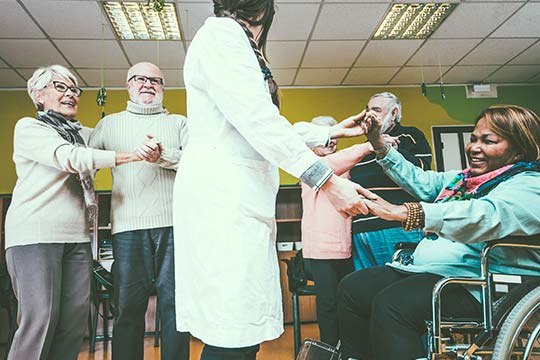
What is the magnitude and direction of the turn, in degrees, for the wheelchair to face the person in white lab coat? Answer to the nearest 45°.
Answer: approximately 45° to its left

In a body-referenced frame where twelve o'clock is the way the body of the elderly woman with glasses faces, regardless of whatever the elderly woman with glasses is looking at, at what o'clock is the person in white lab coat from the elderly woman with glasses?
The person in white lab coat is roughly at 1 o'clock from the elderly woman with glasses.

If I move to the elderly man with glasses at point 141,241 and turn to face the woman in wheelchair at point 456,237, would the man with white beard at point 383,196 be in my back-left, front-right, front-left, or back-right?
front-left

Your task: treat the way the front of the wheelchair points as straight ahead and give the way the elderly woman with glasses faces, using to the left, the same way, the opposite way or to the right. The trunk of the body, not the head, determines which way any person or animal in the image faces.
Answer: the opposite way

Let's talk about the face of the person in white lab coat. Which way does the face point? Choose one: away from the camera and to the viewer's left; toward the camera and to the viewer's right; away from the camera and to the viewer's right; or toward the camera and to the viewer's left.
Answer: away from the camera and to the viewer's right

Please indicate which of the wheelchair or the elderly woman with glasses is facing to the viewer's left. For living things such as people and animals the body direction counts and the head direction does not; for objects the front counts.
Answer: the wheelchair

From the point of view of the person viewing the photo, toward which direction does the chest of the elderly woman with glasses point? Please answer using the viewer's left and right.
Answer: facing the viewer and to the right of the viewer

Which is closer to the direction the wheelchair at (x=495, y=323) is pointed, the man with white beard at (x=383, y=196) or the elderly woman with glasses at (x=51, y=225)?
the elderly woman with glasses

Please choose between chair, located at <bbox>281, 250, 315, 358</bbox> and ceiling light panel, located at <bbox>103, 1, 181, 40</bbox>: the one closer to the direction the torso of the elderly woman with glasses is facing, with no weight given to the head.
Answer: the chair

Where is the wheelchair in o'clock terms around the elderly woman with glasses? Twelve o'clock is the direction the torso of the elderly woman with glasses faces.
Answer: The wheelchair is roughly at 12 o'clock from the elderly woman with glasses.

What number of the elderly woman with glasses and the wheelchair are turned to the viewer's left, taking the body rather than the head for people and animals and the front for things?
1

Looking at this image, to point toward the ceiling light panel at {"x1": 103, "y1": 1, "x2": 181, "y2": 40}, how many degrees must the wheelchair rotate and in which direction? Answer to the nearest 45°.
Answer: approximately 45° to its right

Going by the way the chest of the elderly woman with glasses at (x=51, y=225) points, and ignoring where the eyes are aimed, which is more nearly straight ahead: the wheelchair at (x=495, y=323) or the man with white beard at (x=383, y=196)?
the wheelchair

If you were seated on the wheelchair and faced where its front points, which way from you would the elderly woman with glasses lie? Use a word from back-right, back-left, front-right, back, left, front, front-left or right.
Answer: front

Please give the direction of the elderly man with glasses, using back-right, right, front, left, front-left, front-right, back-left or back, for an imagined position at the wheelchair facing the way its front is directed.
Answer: front

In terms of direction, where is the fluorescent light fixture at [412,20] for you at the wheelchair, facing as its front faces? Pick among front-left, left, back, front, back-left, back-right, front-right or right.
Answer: right

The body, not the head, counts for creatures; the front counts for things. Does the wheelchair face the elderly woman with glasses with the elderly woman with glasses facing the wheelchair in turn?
yes

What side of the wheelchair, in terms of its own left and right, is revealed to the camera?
left
